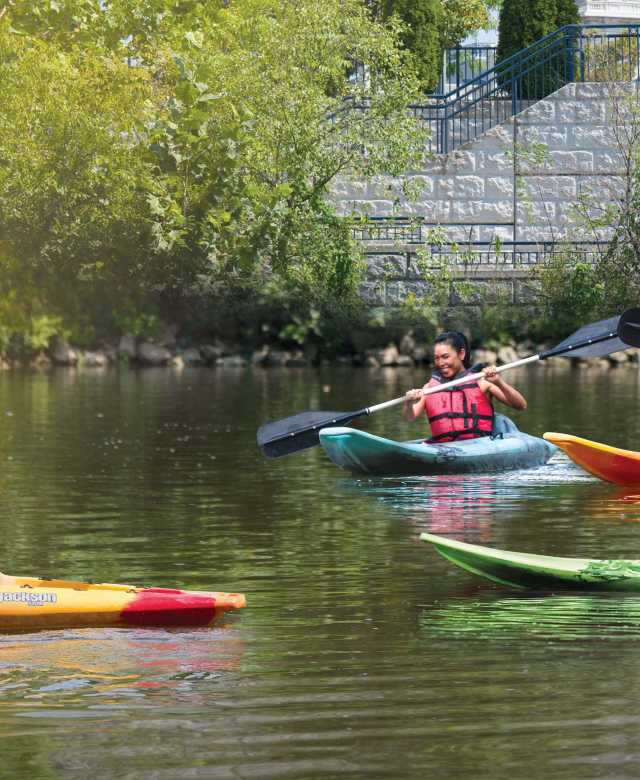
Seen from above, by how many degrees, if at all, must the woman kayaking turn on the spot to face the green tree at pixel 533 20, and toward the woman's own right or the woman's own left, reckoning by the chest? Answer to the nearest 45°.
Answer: approximately 135° to the woman's own right

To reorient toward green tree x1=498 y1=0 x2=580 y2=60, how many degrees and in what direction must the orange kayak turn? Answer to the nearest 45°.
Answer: approximately 90° to its right

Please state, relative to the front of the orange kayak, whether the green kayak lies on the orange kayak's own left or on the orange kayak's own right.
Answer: on the orange kayak's own left

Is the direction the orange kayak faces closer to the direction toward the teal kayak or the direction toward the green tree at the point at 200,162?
the teal kayak

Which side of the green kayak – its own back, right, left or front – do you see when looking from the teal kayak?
right

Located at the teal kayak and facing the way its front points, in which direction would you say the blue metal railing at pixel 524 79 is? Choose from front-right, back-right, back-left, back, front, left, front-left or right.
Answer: back-right

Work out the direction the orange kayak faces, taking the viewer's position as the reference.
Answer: facing to the left of the viewer

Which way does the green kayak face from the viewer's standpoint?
to the viewer's left

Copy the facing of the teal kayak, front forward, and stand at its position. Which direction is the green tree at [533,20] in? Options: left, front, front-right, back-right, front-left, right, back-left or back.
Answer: back-right

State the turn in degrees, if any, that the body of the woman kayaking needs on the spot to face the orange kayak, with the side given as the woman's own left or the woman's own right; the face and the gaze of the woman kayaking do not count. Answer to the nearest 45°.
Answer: approximately 135° to the woman's own left

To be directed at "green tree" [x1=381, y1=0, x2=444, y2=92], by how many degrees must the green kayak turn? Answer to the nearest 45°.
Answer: approximately 90° to its right

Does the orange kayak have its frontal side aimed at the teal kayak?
yes

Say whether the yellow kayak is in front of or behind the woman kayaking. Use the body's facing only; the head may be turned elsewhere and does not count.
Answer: in front

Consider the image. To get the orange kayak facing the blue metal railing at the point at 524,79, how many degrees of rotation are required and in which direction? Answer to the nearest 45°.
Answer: approximately 90° to its right
